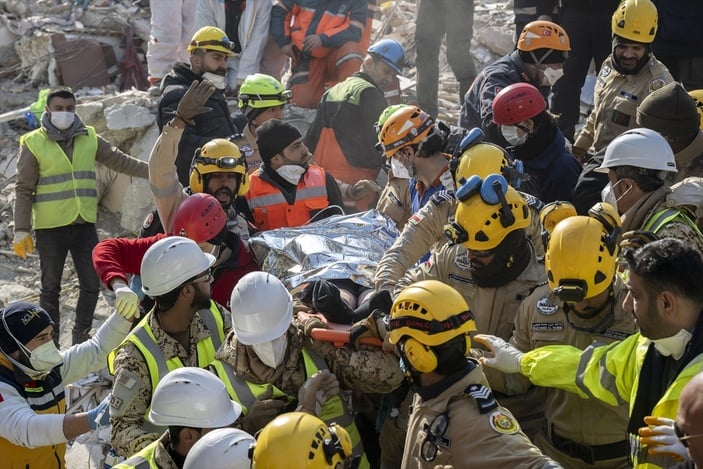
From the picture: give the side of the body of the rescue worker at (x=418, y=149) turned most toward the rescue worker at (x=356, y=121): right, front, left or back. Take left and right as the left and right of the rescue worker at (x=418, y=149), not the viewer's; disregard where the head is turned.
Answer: right

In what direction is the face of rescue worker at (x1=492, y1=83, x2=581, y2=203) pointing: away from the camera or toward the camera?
toward the camera

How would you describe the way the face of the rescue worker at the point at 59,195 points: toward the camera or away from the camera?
toward the camera

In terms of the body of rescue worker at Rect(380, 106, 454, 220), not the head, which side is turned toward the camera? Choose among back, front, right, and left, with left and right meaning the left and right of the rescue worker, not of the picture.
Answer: left

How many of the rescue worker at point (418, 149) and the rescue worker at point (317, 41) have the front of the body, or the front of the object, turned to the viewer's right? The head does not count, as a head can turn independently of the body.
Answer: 0

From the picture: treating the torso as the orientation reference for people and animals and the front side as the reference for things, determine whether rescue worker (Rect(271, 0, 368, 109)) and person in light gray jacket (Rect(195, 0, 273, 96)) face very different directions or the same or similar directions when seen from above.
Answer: same or similar directions

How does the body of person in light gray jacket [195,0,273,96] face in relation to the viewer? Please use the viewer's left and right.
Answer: facing the viewer

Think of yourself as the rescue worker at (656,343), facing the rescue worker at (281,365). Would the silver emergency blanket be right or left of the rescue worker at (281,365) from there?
right

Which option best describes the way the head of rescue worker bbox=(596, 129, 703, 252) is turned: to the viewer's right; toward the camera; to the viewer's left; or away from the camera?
to the viewer's left

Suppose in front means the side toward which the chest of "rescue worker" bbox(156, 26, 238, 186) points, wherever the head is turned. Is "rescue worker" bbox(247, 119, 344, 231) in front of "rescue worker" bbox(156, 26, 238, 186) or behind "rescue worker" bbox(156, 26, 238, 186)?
in front

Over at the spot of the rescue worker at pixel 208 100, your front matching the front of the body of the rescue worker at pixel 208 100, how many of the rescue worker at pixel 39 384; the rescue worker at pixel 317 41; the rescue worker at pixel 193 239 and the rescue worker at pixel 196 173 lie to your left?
1

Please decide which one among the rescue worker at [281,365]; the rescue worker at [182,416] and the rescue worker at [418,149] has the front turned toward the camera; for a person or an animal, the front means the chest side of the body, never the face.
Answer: the rescue worker at [281,365]

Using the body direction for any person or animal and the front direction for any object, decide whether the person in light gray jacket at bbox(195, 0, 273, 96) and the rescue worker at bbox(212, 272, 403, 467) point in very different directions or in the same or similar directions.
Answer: same or similar directions
